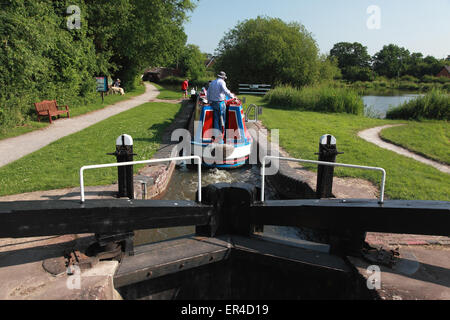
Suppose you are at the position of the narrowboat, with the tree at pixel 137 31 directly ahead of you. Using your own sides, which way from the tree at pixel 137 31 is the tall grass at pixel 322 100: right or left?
right

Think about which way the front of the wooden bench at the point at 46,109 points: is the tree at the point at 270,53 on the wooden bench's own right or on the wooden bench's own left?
on the wooden bench's own left

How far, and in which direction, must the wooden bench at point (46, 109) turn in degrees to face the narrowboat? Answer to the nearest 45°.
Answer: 0° — it already faces it

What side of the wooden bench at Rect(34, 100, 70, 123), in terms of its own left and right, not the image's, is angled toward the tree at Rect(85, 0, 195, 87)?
left

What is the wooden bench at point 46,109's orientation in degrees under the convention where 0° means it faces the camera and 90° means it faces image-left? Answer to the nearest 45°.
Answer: approximately 315°

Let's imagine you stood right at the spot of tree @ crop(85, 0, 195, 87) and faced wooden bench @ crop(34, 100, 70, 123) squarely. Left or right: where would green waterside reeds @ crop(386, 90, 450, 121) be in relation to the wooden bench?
left

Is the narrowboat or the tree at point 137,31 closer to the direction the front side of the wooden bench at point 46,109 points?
the narrowboat
